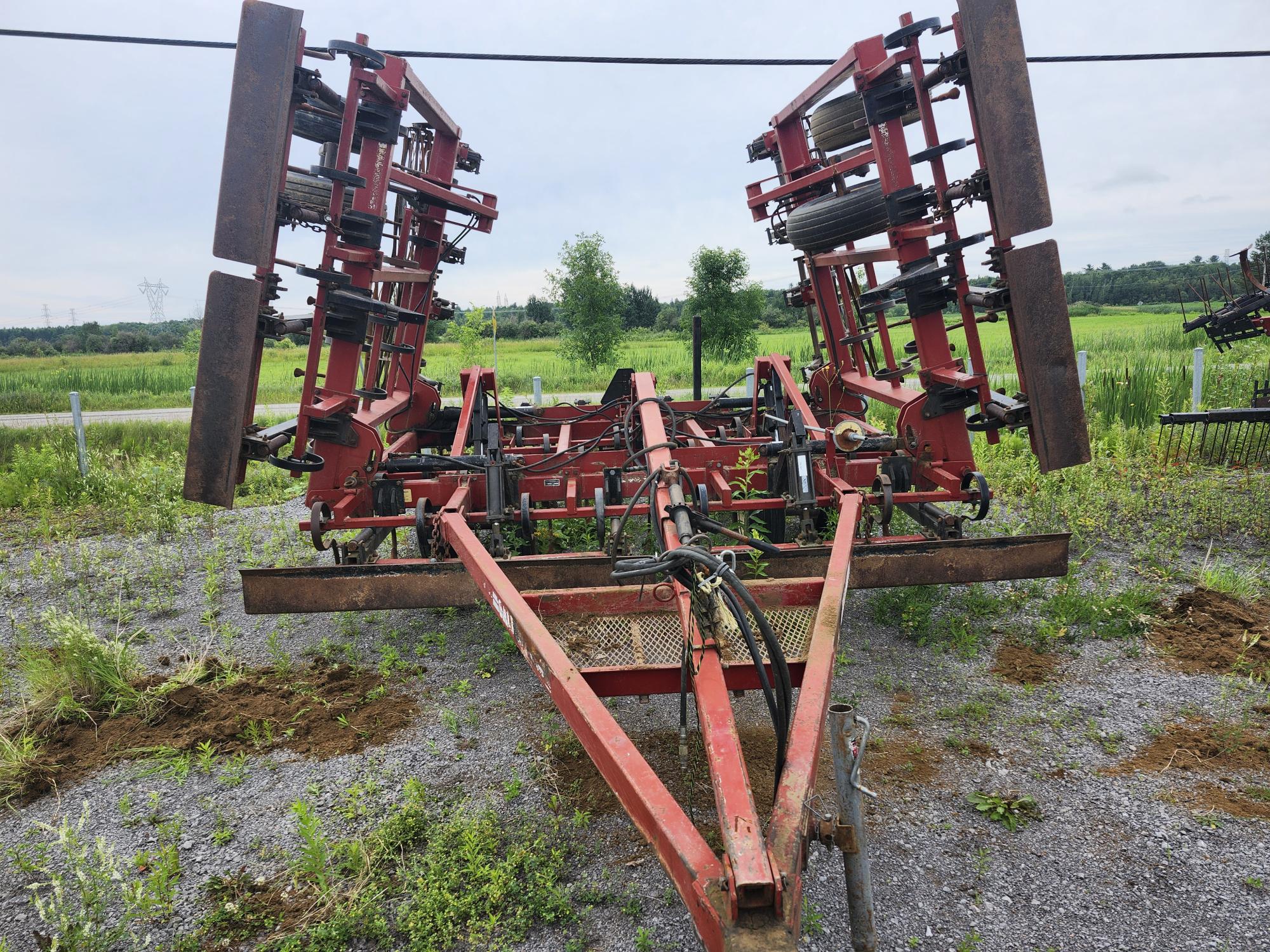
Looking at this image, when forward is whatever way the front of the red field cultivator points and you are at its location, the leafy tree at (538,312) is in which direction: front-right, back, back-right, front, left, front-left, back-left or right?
back

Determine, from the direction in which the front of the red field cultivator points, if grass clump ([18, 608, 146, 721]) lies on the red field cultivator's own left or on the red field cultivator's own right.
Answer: on the red field cultivator's own right

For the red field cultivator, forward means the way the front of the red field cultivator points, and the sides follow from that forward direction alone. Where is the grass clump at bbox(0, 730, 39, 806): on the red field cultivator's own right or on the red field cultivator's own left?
on the red field cultivator's own right

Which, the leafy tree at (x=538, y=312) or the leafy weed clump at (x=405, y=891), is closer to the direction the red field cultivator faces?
the leafy weed clump

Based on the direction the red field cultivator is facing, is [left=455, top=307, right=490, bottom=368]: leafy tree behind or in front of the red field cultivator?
behind

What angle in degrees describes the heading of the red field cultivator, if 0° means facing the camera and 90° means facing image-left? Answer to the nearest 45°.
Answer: approximately 0°

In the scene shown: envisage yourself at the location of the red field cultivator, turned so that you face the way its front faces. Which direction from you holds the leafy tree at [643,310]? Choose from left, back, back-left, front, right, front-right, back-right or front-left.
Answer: back

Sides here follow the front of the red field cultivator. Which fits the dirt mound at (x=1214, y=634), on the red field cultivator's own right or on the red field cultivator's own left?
on the red field cultivator's own left
